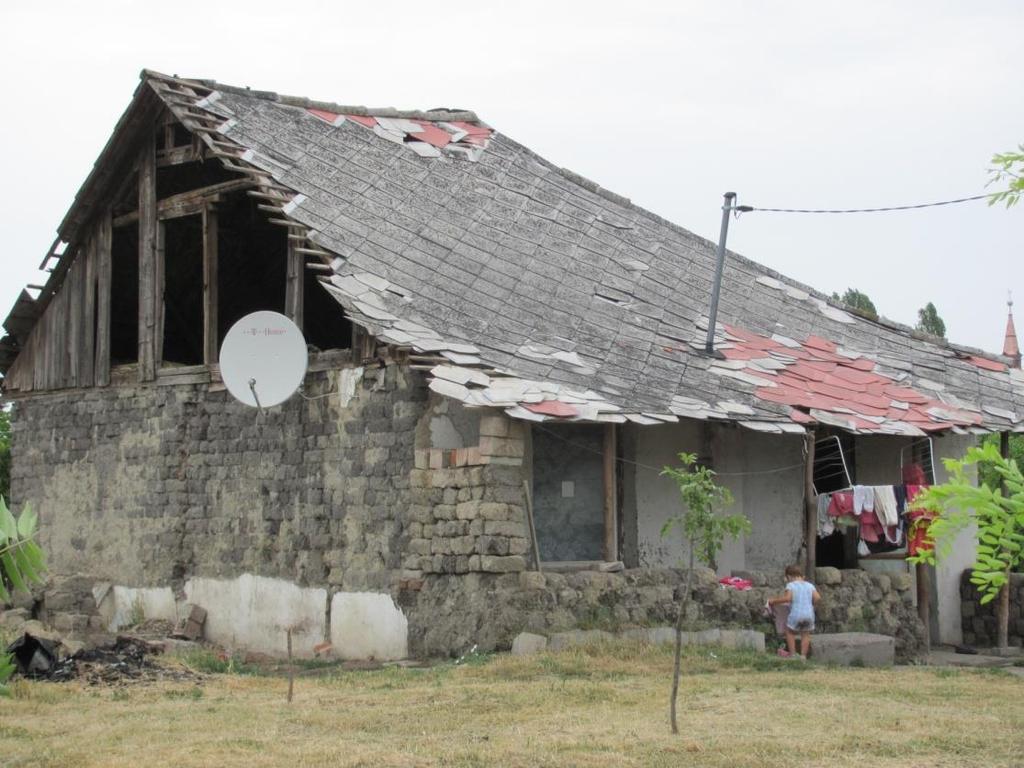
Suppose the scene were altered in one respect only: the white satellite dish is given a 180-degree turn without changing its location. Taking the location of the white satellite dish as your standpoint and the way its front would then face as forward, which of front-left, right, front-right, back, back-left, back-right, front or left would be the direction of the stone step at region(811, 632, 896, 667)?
right

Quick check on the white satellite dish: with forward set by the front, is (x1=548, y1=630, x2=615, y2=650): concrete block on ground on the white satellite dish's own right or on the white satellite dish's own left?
on the white satellite dish's own left

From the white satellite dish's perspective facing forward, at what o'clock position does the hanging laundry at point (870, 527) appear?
The hanging laundry is roughly at 9 o'clock from the white satellite dish.

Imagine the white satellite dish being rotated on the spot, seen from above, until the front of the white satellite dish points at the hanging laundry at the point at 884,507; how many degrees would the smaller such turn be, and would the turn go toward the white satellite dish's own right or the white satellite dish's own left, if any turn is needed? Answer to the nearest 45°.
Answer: approximately 90° to the white satellite dish's own left

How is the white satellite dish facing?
toward the camera

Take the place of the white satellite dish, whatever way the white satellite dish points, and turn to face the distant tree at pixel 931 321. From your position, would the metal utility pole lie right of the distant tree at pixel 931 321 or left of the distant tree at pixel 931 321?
right

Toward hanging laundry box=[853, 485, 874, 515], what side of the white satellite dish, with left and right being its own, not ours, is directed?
left

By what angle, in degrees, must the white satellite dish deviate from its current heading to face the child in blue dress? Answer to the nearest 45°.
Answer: approximately 90° to its left

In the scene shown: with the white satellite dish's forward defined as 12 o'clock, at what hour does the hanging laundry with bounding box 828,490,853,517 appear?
The hanging laundry is roughly at 9 o'clock from the white satellite dish.

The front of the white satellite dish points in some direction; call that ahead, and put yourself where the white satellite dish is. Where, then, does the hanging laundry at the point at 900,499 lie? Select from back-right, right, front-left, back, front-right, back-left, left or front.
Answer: left

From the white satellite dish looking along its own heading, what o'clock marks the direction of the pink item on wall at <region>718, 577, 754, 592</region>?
The pink item on wall is roughly at 9 o'clock from the white satellite dish.
